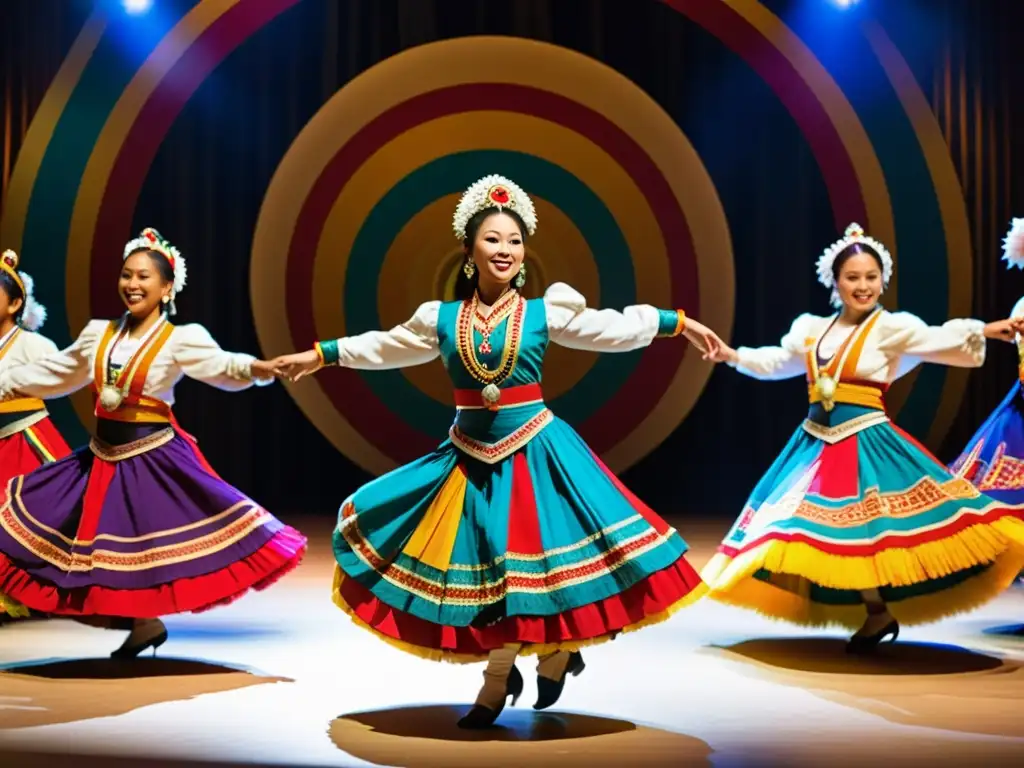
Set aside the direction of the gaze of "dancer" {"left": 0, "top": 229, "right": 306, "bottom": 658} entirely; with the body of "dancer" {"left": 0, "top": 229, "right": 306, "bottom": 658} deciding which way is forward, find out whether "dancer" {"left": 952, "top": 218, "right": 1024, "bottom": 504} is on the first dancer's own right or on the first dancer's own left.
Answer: on the first dancer's own left

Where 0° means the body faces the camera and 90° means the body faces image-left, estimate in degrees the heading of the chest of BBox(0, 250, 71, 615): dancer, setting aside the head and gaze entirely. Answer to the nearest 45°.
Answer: approximately 45°

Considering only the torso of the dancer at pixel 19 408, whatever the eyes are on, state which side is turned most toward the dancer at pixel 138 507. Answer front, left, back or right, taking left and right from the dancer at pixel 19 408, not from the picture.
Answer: left

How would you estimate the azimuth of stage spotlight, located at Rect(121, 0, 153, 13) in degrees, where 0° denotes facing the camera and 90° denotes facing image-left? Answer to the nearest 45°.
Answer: approximately 0°

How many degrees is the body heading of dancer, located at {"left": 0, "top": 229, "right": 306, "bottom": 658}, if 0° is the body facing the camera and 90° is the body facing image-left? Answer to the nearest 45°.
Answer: approximately 45°

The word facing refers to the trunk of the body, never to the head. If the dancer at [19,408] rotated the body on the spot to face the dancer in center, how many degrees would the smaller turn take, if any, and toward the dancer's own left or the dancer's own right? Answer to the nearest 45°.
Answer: approximately 90° to the dancer's own left

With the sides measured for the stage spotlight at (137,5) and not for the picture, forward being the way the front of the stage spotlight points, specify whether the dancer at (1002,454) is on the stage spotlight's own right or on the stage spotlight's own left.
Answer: on the stage spotlight's own left

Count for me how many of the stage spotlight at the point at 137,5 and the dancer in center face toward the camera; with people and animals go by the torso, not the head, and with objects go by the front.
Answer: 2
